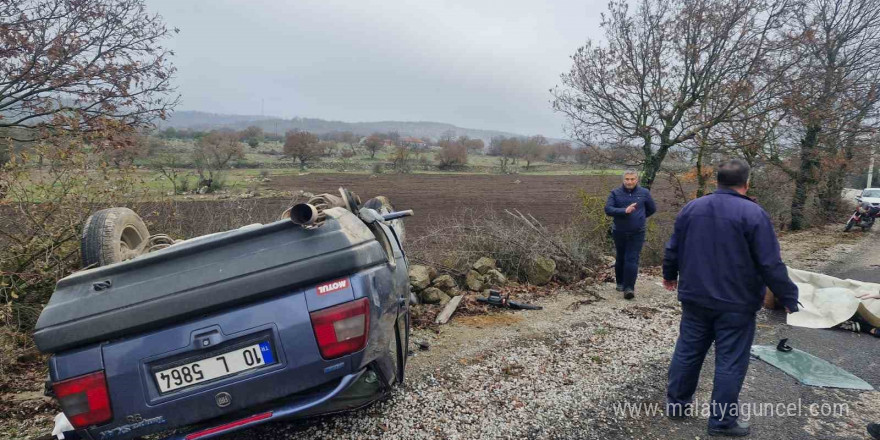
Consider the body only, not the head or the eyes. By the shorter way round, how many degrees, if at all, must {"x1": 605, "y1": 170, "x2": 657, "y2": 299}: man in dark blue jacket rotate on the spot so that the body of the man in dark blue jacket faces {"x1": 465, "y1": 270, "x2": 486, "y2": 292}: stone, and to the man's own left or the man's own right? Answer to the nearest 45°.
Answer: approximately 90° to the man's own right

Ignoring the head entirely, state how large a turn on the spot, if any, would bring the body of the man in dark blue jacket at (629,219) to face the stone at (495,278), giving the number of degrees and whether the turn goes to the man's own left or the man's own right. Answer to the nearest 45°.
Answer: approximately 90° to the man's own right

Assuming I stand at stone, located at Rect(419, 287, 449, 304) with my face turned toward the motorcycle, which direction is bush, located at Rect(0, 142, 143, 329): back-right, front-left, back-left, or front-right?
back-left

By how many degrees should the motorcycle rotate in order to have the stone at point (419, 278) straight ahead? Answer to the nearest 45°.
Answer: approximately 45° to its left

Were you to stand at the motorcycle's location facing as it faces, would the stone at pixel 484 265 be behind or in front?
in front

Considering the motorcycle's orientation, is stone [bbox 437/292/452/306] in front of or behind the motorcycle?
in front

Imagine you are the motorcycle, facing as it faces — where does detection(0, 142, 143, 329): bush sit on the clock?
The bush is roughly at 11 o'clock from the motorcycle.

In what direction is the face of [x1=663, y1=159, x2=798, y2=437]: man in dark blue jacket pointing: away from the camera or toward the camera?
away from the camera

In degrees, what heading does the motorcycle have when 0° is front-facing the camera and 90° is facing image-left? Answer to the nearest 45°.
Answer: approximately 45°
